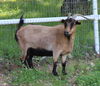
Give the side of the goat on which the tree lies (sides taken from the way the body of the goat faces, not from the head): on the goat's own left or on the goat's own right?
on the goat's own left

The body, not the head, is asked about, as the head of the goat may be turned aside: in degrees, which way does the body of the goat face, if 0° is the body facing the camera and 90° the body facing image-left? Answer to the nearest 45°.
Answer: approximately 315°
